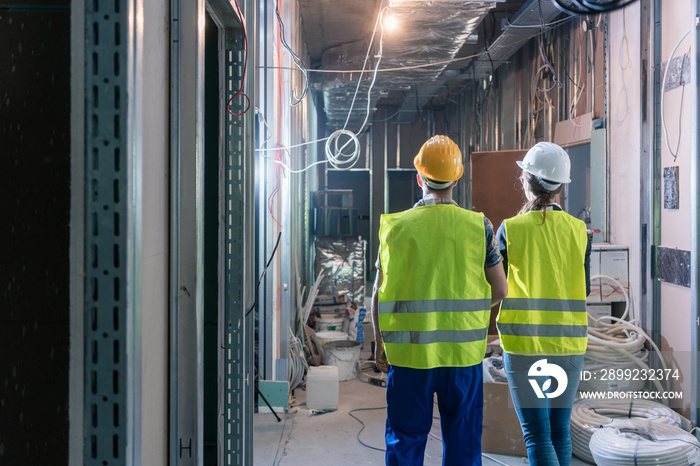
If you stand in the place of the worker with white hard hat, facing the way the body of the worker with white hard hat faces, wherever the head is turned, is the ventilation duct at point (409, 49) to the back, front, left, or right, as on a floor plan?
front

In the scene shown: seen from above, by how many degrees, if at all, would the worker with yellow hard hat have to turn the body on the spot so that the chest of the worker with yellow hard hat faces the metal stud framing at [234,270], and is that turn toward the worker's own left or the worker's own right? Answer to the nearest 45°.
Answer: approximately 90° to the worker's own left

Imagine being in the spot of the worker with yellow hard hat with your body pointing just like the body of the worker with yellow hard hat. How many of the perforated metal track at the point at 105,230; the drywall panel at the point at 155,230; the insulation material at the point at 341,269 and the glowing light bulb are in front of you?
2

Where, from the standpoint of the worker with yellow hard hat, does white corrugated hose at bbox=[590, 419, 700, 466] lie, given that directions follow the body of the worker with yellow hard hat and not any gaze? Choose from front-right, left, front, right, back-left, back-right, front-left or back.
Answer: front-right

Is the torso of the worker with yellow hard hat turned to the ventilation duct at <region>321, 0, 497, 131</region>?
yes

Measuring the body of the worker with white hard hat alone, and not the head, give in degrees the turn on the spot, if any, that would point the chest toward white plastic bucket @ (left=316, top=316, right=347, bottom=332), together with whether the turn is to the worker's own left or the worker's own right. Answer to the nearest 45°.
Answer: approximately 45° to the worker's own left

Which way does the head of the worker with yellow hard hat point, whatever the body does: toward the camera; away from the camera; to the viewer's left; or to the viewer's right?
away from the camera

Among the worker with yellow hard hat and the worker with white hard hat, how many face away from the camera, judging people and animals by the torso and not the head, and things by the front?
2

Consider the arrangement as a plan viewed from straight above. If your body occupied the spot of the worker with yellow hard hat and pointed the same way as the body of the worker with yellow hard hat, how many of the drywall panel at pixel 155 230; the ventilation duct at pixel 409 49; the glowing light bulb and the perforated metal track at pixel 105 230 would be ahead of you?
2

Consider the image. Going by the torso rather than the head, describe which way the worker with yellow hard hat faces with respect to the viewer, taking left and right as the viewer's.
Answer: facing away from the viewer

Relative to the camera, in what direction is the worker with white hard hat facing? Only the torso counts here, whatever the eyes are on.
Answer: away from the camera
